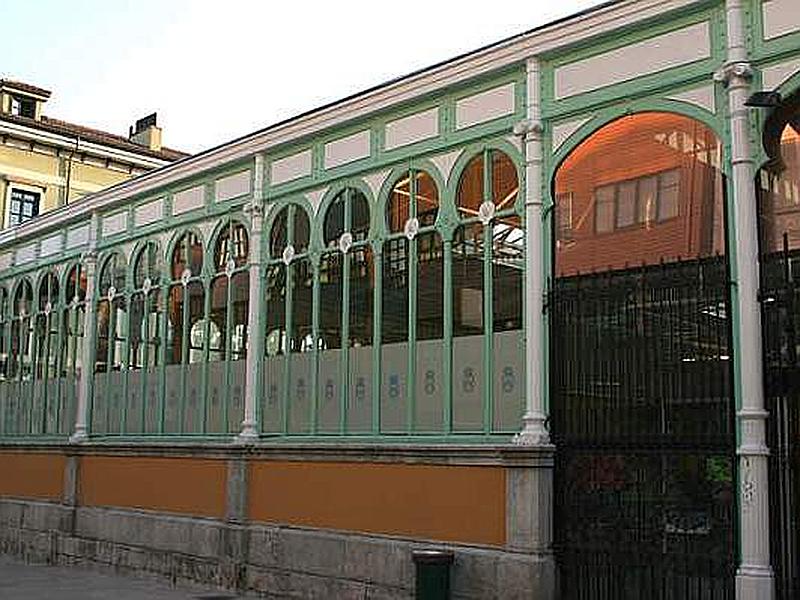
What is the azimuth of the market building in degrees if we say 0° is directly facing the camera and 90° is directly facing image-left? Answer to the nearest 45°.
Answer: approximately 45°
